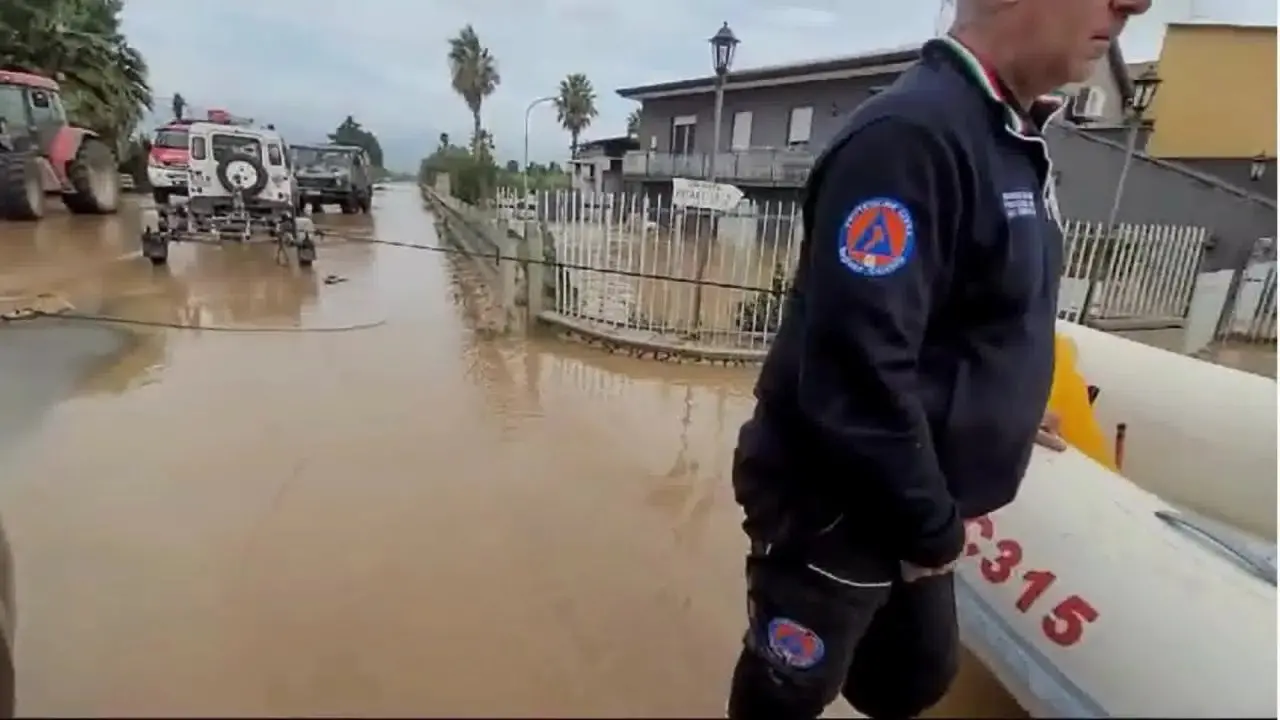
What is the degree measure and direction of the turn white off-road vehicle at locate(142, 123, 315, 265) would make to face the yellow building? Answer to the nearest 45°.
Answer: approximately 135° to its right

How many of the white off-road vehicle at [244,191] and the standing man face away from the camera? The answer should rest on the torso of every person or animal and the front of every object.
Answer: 1

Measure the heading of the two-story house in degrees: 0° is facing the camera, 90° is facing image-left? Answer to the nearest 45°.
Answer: approximately 45°

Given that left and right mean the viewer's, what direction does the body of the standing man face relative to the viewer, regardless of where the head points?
facing to the right of the viewer

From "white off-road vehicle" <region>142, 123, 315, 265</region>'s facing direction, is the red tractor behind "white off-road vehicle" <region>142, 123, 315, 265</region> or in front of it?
behind

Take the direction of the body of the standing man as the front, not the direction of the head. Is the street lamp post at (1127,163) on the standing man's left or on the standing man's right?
on the standing man's left

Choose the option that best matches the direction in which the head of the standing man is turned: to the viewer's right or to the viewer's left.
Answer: to the viewer's right

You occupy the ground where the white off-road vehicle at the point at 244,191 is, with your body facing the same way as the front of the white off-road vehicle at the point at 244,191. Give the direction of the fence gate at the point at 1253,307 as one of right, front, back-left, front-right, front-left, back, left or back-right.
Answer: back-right

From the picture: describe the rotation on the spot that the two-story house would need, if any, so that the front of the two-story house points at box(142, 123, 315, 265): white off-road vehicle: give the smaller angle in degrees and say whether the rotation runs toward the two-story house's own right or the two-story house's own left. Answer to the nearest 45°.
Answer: approximately 45° to the two-story house's own right

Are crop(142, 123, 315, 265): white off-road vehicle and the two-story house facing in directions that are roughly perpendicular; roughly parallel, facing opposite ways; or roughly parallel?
roughly perpendicular

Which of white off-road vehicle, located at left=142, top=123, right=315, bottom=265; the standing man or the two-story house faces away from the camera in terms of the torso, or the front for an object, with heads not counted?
the white off-road vehicle

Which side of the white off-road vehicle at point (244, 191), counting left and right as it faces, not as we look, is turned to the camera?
back
